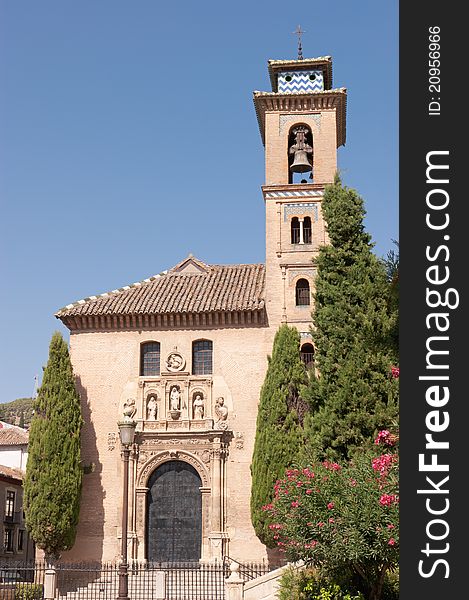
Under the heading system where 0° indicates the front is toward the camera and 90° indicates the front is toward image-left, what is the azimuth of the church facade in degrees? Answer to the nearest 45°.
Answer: approximately 0°

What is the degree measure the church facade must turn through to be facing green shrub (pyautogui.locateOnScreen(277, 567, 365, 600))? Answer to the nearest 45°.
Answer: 0° — it already faces it

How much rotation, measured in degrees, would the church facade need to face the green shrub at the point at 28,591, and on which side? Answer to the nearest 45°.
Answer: approximately 45° to its right

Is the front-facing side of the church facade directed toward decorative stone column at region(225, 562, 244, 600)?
yes
